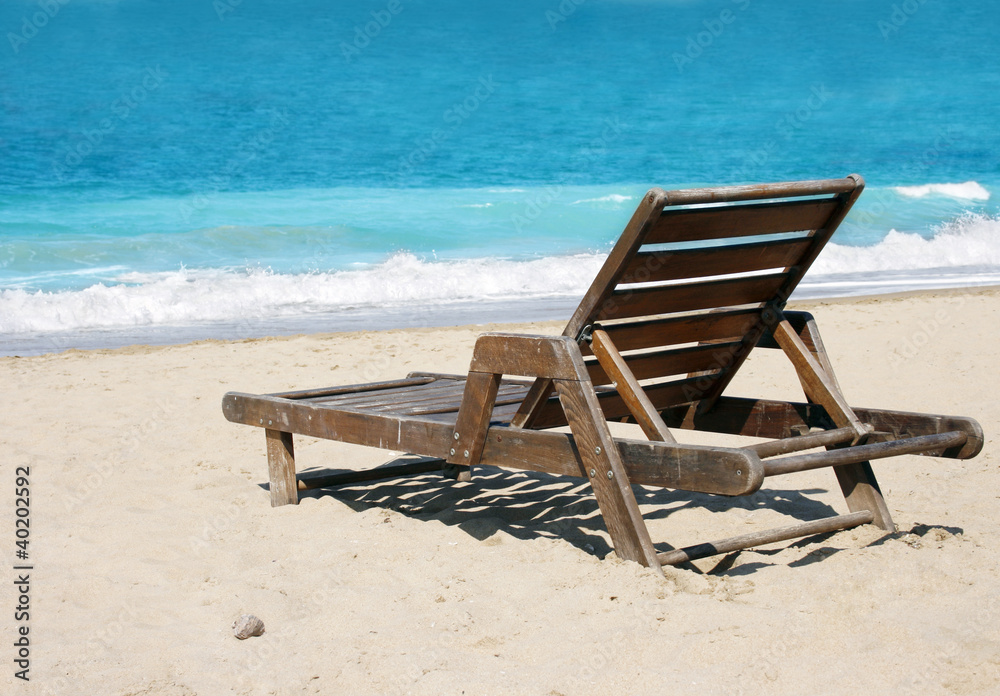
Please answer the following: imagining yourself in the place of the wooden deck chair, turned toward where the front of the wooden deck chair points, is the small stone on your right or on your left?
on your left

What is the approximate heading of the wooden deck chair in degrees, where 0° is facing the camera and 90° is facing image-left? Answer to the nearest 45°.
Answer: approximately 135°
